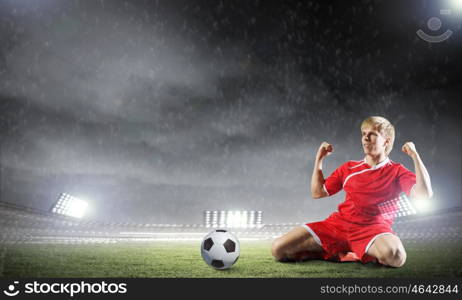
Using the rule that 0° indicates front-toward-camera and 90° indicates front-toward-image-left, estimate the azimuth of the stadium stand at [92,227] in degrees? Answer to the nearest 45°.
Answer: approximately 0°

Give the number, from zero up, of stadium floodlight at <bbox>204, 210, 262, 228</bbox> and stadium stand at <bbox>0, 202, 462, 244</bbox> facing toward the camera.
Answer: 2

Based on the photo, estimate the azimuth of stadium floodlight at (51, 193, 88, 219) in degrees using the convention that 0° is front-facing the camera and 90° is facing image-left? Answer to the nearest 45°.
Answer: approximately 315°

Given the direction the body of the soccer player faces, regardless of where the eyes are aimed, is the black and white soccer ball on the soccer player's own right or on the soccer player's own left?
on the soccer player's own right

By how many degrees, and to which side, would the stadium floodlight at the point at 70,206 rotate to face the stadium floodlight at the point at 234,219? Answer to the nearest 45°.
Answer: approximately 45° to its left

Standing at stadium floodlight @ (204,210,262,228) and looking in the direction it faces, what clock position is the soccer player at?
The soccer player is roughly at 12 o'clock from the stadium floodlight.

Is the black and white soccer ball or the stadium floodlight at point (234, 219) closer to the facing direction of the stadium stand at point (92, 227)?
the black and white soccer ball

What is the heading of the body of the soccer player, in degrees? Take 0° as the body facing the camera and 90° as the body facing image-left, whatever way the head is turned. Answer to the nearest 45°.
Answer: approximately 45°

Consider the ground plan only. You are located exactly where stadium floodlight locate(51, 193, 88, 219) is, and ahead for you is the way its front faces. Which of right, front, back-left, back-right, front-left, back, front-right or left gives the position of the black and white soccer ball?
front-right

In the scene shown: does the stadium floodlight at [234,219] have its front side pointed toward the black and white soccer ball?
yes
